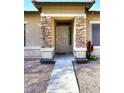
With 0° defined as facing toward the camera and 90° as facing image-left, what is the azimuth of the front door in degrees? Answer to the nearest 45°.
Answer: approximately 0°

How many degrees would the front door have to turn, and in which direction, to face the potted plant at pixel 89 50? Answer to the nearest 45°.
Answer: approximately 45° to its left
